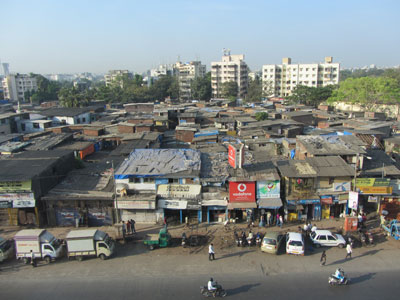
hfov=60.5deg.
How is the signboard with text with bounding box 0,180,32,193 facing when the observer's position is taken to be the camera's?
facing the viewer

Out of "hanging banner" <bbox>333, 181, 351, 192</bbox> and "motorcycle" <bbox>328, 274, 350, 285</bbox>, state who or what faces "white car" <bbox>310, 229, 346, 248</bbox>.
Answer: the hanging banner

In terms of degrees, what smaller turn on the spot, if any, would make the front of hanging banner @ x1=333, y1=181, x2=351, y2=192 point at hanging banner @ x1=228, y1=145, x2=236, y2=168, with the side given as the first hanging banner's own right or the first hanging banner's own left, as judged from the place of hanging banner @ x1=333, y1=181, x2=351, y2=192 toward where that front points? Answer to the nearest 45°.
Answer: approximately 90° to the first hanging banner's own right

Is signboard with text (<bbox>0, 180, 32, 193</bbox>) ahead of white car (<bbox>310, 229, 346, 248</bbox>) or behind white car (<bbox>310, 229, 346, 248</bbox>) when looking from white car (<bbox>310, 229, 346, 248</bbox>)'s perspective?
behind

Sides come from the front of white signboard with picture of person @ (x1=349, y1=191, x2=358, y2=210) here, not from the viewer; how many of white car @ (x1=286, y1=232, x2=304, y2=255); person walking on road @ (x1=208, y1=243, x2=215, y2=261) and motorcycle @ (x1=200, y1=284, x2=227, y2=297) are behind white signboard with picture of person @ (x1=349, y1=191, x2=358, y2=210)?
0

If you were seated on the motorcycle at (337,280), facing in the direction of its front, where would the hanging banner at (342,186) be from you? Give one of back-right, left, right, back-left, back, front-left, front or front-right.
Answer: left

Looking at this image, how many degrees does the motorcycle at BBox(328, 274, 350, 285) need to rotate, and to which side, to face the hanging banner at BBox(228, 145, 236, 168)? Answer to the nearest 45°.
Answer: approximately 135° to its left

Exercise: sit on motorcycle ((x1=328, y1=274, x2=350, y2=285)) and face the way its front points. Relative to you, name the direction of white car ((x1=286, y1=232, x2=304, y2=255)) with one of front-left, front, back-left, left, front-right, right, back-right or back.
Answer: back-left

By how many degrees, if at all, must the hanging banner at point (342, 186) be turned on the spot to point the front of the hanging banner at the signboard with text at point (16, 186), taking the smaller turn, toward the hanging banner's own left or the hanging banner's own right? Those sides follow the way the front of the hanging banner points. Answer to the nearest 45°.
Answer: approximately 45° to the hanging banner's own right

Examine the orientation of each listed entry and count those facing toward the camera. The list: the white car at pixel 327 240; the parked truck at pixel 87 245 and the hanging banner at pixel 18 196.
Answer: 1

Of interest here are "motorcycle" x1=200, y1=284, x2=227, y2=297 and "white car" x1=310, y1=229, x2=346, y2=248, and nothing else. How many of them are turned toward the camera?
0

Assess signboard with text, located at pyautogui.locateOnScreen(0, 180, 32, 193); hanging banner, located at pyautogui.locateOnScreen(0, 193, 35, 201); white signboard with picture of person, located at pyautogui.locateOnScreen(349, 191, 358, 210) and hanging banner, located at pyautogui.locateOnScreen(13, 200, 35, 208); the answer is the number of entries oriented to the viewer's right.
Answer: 0

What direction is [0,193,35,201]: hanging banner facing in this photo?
toward the camera

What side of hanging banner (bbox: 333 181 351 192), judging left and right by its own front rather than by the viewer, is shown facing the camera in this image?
front

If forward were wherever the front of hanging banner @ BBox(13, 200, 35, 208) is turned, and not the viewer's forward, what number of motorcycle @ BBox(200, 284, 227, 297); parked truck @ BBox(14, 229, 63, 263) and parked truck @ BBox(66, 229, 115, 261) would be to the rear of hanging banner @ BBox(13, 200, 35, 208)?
0

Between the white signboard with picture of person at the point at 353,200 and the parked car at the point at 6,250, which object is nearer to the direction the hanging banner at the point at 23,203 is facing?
the parked car

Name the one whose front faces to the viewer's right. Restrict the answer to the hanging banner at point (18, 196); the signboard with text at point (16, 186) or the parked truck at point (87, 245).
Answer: the parked truck

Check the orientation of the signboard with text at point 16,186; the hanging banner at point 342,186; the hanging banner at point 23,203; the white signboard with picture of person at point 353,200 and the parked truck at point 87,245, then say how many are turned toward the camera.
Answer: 4
